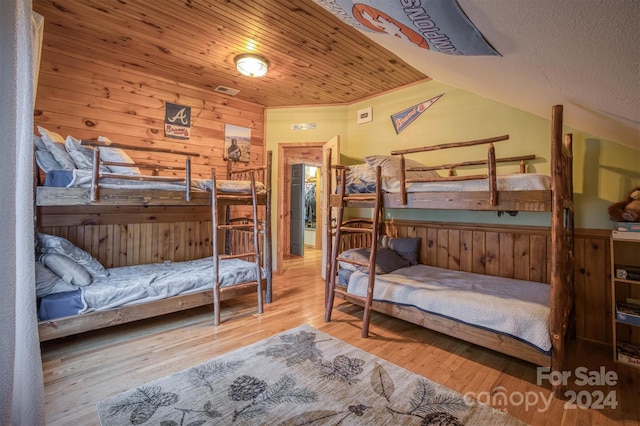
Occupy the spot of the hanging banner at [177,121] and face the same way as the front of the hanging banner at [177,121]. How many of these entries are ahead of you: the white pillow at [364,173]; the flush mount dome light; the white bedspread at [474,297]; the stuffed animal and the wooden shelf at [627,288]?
5

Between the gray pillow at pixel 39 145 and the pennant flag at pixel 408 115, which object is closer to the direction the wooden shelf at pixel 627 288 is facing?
the gray pillow

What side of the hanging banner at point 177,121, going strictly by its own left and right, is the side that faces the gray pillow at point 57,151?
right

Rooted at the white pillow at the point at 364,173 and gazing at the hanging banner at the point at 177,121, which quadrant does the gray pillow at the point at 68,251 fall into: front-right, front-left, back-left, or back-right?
front-left

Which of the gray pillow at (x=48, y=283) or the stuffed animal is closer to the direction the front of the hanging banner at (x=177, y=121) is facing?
the stuffed animal

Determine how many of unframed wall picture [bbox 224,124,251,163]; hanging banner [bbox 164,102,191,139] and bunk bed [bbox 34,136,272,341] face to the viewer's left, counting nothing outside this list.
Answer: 0

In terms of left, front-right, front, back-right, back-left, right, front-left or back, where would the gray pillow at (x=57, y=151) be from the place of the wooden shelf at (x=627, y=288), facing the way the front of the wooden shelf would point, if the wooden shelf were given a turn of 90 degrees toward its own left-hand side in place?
right

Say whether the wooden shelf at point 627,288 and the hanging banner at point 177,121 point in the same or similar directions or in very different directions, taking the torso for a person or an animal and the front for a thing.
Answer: very different directions

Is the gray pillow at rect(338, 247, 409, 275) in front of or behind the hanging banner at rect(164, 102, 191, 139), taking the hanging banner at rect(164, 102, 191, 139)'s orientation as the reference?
in front

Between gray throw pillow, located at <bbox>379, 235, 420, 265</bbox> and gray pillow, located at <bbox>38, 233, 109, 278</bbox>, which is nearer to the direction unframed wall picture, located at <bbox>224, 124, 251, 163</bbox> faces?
the gray throw pillow

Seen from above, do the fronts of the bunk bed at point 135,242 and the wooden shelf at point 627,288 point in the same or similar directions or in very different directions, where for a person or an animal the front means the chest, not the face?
very different directions

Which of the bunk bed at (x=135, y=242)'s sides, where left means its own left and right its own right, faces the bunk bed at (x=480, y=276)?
front

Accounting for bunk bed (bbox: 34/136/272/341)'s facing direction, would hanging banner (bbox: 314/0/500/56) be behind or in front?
in front

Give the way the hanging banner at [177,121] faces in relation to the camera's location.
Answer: facing the viewer and to the right of the viewer

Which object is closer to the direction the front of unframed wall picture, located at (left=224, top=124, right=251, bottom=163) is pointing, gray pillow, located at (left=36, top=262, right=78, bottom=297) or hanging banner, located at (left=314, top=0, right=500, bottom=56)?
the hanging banner

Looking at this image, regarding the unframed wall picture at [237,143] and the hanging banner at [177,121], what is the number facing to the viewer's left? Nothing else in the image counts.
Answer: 0
